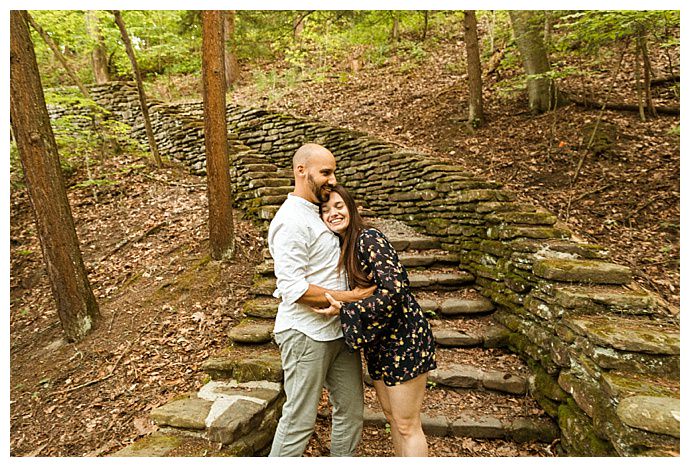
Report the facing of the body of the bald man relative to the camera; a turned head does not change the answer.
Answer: to the viewer's right

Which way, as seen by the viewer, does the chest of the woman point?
to the viewer's left

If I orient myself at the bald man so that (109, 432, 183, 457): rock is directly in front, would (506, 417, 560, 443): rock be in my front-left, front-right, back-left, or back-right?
back-right

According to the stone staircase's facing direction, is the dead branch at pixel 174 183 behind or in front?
behind

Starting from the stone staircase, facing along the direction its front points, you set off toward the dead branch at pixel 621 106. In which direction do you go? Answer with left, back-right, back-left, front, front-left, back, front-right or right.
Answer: back-left
